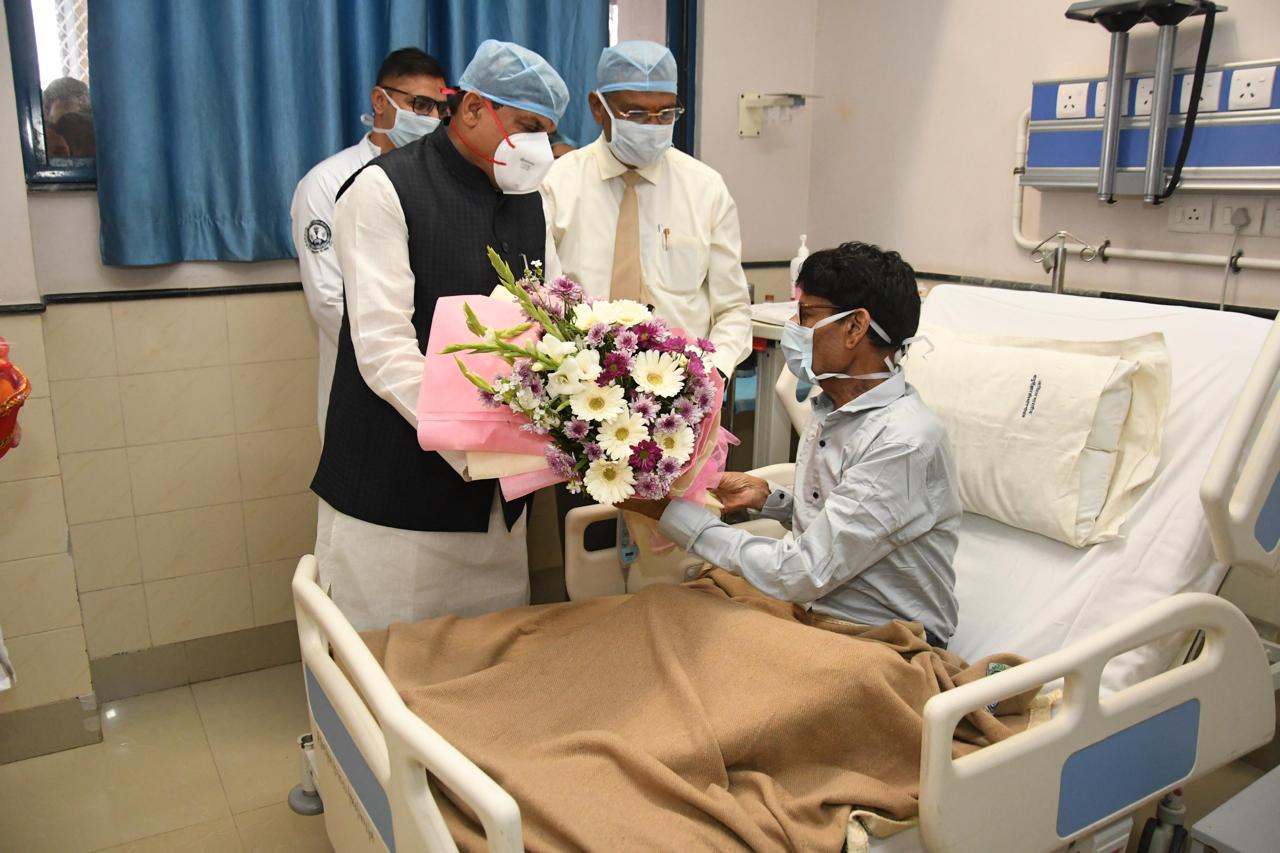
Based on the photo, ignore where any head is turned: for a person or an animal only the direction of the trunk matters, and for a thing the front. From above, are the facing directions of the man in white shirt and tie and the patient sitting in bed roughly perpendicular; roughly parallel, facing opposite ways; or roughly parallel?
roughly perpendicular

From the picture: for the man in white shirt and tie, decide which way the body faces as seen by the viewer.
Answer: toward the camera

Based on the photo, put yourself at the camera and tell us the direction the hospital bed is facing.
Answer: facing the viewer and to the left of the viewer

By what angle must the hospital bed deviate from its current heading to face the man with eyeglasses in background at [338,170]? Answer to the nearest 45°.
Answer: approximately 90° to its right

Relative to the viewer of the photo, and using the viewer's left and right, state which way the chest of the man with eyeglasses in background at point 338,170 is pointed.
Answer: facing the viewer and to the right of the viewer

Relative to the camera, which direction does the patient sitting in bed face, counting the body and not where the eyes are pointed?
to the viewer's left

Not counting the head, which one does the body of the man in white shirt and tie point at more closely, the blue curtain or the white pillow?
the white pillow

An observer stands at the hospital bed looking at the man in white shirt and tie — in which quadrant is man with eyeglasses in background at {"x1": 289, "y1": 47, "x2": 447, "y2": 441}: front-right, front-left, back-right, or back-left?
front-left

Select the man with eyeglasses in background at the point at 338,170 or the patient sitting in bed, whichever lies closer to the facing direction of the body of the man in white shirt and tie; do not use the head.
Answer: the patient sitting in bed

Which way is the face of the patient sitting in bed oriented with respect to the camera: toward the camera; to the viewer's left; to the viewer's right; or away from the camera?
to the viewer's left

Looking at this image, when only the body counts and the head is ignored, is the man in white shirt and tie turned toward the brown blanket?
yes

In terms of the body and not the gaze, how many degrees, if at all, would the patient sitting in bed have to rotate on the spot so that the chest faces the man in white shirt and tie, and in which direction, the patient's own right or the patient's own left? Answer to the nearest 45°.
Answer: approximately 45° to the patient's own right

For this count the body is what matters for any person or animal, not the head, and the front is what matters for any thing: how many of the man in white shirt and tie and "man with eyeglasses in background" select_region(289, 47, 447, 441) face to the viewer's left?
0

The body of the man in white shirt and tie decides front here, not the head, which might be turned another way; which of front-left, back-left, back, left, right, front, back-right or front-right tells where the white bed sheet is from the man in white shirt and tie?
front-left
